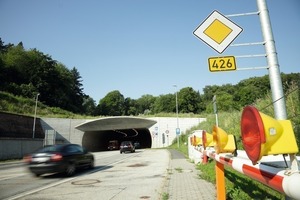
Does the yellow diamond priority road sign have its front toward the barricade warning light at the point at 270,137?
yes

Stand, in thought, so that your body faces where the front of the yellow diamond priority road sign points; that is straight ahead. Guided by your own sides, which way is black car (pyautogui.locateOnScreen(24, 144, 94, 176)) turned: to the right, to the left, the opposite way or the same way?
the opposite way

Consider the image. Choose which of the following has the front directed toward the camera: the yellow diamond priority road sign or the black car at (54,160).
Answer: the yellow diamond priority road sign

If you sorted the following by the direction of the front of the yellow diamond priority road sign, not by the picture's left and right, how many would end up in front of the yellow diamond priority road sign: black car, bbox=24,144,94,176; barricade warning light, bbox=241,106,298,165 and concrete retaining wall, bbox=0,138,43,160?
1

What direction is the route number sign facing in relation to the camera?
toward the camera

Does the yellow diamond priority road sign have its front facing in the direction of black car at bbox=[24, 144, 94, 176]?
no

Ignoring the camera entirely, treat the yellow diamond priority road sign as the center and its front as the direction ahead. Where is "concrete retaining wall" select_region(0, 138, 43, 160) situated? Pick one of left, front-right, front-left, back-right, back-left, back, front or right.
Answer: back-right

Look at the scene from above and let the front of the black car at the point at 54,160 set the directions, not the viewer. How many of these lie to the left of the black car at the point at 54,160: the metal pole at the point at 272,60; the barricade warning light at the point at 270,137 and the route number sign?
0

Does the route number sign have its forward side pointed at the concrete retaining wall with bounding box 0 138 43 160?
no

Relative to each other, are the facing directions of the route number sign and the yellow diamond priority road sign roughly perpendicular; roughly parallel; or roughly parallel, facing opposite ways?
roughly parallel

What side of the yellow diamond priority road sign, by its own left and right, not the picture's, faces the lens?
front

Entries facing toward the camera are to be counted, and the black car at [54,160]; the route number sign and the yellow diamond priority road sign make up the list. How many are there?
2

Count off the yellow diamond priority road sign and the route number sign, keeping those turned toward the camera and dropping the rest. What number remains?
2

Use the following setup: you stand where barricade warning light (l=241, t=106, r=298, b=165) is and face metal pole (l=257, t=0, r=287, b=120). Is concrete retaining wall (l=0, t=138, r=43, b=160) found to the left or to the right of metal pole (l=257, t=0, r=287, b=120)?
left

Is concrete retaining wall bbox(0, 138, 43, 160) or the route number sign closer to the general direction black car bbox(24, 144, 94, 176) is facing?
the concrete retaining wall

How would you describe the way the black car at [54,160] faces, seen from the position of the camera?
facing away from the viewer and to the right of the viewer

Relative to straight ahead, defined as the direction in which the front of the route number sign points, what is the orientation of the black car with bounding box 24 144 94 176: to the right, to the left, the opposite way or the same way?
the opposite way
